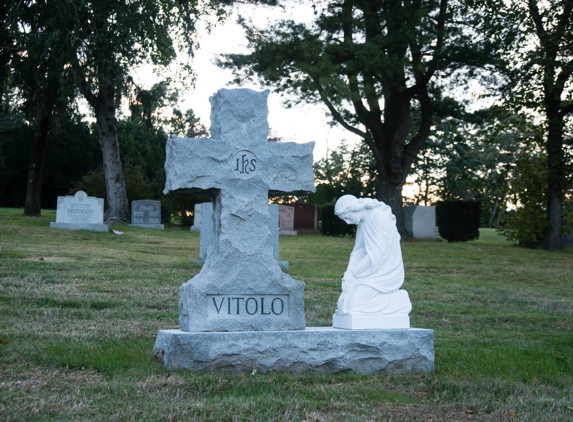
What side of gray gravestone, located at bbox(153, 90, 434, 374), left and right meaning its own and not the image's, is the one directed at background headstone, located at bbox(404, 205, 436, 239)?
back

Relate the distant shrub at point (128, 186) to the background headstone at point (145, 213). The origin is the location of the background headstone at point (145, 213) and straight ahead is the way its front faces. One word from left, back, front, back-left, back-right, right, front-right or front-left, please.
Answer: back

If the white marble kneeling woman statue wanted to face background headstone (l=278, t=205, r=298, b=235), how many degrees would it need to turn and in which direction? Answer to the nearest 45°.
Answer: approximately 90° to its right

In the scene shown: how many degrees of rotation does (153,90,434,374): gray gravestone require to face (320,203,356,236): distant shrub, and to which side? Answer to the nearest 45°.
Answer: approximately 180°

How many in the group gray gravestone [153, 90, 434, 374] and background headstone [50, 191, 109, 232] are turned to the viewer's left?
0

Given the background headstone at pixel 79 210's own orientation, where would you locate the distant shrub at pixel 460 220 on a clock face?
The distant shrub is roughly at 9 o'clock from the background headstone.

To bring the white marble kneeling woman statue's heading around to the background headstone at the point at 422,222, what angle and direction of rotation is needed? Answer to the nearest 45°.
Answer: approximately 90° to its right

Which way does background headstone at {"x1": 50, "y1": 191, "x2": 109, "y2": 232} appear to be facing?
toward the camera

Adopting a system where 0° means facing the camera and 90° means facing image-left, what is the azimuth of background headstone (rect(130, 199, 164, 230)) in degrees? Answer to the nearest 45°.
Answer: approximately 0°

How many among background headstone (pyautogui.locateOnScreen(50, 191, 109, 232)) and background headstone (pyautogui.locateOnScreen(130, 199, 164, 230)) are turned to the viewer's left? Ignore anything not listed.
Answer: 0

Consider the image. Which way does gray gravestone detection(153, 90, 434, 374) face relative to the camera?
toward the camera

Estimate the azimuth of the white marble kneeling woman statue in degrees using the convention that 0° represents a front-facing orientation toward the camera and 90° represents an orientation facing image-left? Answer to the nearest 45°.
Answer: approximately 90°

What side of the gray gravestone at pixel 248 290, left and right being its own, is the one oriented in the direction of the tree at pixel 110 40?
back
